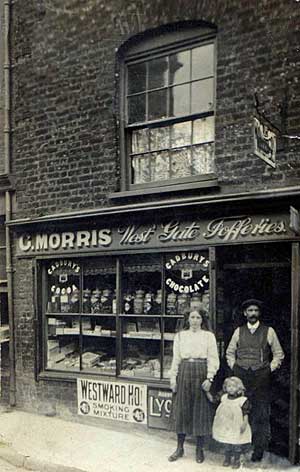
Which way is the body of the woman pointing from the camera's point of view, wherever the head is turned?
toward the camera

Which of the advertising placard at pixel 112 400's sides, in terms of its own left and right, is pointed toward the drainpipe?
right

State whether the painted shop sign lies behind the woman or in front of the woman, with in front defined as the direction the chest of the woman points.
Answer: behind

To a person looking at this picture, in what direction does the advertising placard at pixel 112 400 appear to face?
facing the viewer and to the left of the viewer

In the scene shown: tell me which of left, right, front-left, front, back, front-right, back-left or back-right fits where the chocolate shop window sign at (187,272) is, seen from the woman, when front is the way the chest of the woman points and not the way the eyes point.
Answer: back

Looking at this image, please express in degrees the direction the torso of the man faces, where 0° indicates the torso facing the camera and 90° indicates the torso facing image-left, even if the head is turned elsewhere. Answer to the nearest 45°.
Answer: approximately 0°

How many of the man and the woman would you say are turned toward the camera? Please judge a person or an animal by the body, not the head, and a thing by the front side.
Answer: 2
